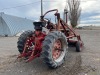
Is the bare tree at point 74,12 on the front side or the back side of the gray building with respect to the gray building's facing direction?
on the back side

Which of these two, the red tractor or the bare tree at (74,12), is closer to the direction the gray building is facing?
the red tractor

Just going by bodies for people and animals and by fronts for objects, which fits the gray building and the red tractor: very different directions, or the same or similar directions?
very different directions

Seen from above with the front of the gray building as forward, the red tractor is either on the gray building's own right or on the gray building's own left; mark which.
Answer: on the gray building's own left
